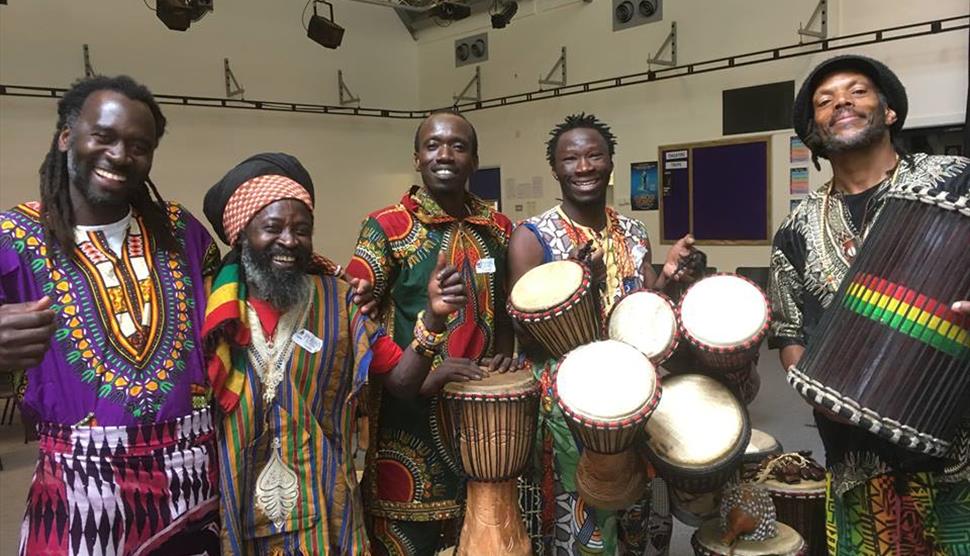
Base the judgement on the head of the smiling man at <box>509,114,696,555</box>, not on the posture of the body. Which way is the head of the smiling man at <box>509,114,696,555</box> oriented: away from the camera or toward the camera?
toward the camera

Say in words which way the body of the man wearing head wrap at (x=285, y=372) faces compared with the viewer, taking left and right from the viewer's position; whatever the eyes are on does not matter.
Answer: facing the viewer

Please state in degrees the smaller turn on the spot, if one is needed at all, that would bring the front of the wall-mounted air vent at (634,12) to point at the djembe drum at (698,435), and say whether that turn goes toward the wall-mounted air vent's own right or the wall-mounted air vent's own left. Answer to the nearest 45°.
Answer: approximately 45° to the wall-mounted air vent's own left

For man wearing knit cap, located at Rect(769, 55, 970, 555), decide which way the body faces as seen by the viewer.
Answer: toward the camera

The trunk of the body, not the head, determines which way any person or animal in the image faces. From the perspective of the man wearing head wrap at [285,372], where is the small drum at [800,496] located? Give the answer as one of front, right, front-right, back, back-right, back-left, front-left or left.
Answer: left

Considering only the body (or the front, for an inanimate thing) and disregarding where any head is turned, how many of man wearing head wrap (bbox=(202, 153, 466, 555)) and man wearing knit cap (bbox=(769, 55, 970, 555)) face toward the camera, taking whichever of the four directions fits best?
2

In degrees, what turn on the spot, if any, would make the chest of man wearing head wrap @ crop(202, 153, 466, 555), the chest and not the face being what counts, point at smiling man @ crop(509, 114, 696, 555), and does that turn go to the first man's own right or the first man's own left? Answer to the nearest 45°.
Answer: approximately 90° to the first man's own left

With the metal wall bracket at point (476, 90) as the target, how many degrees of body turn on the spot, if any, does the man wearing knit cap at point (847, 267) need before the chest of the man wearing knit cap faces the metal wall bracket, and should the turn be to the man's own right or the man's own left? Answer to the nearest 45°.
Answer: approximately 135° to the man's own right

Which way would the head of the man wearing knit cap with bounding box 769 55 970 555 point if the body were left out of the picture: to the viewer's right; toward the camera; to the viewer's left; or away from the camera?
toward the camera

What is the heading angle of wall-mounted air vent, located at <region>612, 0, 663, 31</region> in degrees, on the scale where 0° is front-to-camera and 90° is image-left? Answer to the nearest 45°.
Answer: approximately 45°

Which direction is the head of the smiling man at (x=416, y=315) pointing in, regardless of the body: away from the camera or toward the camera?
toward the camera

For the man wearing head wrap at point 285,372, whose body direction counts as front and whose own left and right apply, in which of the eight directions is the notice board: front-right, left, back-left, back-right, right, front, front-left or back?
back-left

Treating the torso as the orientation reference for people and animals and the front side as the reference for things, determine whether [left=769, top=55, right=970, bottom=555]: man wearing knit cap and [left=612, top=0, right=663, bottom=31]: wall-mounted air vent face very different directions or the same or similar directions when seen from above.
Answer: same or similar directions

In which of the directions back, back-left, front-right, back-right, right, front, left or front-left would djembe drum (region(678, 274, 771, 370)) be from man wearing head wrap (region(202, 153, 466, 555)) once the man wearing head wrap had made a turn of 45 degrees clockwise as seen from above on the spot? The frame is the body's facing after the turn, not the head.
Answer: back-left

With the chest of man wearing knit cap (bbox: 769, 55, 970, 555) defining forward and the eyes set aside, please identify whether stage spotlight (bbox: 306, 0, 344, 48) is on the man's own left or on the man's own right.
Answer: on the man's own right

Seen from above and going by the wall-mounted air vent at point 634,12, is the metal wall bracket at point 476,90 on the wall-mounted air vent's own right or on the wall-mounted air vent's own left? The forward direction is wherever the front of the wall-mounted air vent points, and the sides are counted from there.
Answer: on the wall-mounted air vent's own right

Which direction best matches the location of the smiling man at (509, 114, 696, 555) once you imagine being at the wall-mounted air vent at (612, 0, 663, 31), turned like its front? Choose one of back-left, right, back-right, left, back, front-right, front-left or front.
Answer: front-left

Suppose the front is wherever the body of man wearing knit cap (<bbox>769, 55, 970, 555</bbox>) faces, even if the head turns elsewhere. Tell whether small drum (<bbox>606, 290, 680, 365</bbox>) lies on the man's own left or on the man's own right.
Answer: on the man's own right
